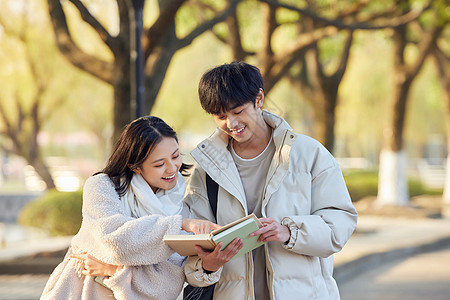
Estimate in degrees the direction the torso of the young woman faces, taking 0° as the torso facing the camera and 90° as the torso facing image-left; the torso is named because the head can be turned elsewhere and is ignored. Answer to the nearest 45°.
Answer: approximately 315°

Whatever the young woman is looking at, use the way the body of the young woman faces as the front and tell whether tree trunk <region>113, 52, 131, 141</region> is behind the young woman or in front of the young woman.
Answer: behind

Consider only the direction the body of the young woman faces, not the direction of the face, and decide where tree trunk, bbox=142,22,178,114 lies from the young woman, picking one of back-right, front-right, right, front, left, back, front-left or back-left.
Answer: back-left

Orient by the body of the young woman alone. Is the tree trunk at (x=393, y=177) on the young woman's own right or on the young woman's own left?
on the young woman's own left

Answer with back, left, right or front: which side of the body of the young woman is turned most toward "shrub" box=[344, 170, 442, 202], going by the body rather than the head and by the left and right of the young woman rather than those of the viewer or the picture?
left
